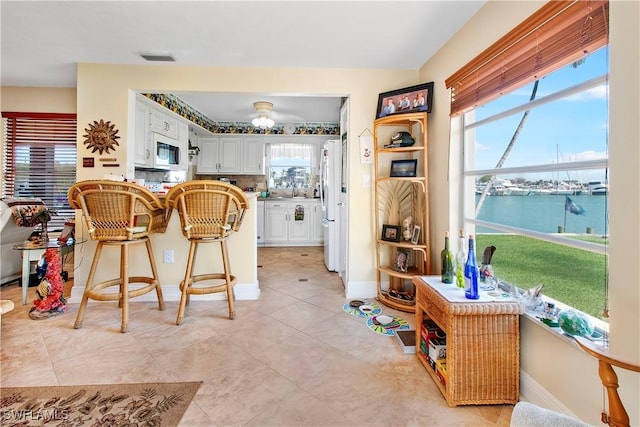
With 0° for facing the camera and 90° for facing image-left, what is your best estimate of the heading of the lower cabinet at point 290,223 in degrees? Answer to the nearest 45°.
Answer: approximately 0°

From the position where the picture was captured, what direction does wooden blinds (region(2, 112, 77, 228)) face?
facing the viewer

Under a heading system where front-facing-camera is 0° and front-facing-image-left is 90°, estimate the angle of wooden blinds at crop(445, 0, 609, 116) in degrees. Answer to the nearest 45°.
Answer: approximately 45°

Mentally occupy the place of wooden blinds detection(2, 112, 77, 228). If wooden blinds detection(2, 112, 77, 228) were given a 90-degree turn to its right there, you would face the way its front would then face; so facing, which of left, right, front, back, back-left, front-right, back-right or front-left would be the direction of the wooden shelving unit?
back-left

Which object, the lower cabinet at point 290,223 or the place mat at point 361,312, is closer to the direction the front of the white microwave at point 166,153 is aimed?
the place mat

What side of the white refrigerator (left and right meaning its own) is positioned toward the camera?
left

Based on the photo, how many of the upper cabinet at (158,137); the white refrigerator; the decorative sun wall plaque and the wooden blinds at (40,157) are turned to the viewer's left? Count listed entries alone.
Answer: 1

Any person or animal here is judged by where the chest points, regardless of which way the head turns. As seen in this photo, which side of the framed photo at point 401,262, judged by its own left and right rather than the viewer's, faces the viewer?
front

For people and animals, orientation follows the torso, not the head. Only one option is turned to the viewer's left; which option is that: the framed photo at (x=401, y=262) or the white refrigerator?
the white refrigerator

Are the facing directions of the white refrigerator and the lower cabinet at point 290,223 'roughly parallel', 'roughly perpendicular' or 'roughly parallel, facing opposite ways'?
roughly perpendicular

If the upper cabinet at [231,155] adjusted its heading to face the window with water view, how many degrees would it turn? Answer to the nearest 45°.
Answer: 0° — it already faces it
